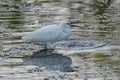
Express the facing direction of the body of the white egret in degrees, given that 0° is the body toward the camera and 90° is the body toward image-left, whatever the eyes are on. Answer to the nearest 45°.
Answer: approximately 270°
